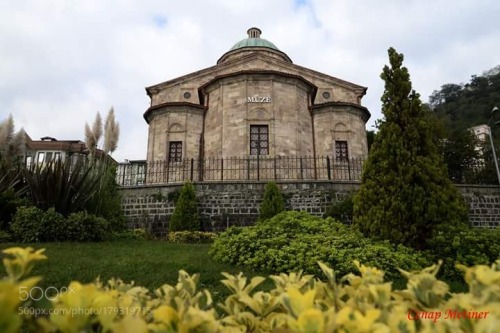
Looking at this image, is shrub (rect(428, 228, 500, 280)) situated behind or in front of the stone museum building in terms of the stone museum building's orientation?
in front

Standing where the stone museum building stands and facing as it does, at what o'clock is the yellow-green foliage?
The yellow-green foliage is roughly at 12 o'clock from the stone museum building.

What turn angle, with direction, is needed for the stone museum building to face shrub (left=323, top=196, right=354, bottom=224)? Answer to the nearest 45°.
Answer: approximately 45° to its left

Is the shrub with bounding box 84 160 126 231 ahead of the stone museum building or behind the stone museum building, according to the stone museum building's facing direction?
ahead

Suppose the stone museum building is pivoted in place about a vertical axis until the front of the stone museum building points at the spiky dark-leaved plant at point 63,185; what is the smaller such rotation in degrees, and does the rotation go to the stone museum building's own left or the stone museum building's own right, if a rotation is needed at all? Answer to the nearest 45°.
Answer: approximately 45° to the stone museum building's own right

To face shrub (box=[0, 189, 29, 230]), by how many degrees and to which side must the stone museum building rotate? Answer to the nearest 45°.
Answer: approximately 45° to its right

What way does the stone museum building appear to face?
toward the camera

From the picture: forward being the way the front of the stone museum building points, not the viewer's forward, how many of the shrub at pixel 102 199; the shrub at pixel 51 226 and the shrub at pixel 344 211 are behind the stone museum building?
0
